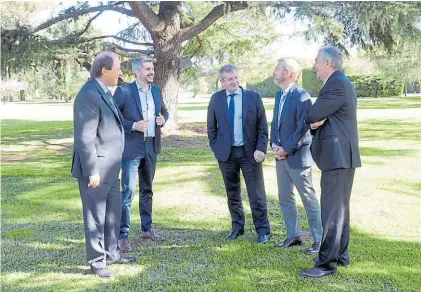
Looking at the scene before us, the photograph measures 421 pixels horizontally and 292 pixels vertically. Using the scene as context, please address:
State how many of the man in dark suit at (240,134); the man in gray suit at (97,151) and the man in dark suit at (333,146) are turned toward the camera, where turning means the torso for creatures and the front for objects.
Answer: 1

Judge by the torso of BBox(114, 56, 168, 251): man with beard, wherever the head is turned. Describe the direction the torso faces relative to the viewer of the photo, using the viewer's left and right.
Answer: facing the viewer and to the right of the viewer

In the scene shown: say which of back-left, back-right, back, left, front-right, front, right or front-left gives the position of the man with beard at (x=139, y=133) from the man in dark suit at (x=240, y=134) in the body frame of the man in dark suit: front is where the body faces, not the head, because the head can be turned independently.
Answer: right

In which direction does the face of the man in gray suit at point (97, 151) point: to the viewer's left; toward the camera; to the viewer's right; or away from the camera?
to the viewer's right

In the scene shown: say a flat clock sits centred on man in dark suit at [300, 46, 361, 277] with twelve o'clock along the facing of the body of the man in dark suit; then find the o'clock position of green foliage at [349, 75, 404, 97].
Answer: The green foliage is roughly at 3 o'clock from the man in dark suit.

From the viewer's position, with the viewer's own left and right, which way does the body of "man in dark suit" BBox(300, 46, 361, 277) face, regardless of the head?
facing to the left of the viewer

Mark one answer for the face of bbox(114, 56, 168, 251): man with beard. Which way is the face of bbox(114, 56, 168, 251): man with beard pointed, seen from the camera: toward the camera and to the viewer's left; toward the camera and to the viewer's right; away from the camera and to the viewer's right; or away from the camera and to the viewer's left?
toward the camera and to the viewer's right

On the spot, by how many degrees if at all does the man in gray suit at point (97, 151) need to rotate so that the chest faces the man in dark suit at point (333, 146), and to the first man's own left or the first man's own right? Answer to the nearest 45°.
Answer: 0° — they already face them

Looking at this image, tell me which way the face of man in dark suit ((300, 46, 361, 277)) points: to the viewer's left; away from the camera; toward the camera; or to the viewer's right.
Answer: to the viewer's left

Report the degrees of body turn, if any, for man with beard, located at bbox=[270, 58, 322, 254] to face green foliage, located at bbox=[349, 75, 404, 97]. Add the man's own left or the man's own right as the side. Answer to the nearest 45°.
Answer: approximately 135° to the man's own right

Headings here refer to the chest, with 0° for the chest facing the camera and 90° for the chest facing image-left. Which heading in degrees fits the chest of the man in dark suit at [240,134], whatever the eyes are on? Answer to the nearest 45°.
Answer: approximately 0°

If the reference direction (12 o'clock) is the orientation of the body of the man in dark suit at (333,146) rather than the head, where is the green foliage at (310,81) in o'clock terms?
The green foliage is roughly at 3 o'clock from the man in dark suit.

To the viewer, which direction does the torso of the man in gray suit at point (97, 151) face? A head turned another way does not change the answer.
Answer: to the viewer's right

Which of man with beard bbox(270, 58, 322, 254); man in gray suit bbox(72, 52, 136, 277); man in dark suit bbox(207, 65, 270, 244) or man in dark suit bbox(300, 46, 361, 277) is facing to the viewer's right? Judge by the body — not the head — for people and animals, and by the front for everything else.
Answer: the man in gray suit
